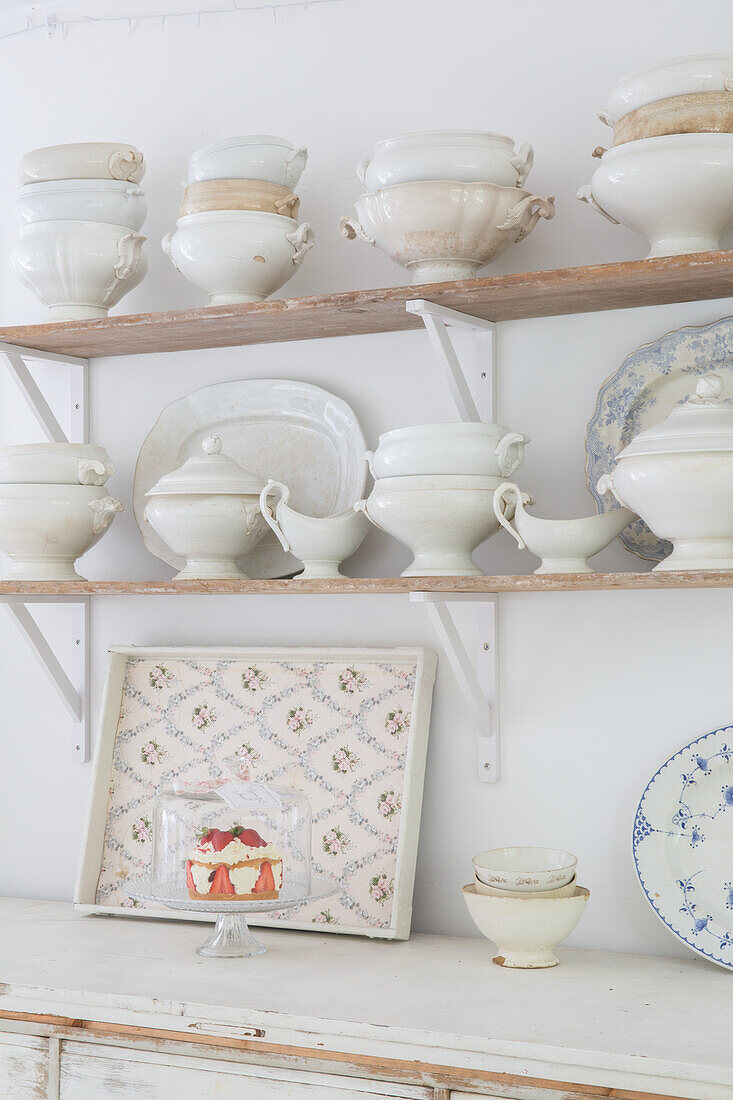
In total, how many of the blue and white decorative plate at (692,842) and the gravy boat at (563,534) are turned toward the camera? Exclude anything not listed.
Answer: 1

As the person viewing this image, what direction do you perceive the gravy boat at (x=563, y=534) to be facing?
facing to the right of the viewer

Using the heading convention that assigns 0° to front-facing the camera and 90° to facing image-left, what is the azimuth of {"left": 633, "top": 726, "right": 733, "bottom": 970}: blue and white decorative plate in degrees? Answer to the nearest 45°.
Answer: approximately 0°

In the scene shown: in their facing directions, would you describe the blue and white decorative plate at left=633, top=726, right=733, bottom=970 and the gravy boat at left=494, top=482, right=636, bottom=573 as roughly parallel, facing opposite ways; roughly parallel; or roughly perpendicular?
roughly perpendicular

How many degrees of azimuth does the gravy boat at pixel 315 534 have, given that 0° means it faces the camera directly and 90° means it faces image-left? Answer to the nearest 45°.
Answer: approximately 270°
